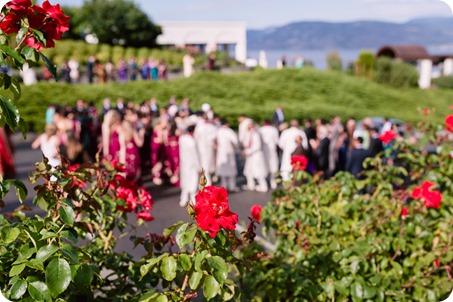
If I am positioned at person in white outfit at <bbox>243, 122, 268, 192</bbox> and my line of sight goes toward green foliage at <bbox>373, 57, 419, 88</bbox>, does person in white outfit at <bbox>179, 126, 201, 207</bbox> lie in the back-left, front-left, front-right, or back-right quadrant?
back-left

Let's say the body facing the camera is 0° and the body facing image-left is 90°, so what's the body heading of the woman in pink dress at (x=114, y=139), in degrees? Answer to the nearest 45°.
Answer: approximately 180°

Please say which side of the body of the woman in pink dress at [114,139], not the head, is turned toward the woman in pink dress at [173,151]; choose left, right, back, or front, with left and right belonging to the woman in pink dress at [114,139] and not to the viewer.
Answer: right

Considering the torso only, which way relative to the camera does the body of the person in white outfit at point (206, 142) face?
away from the camera

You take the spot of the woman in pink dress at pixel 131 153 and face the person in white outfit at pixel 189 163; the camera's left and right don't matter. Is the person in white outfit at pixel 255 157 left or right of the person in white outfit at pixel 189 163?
left
